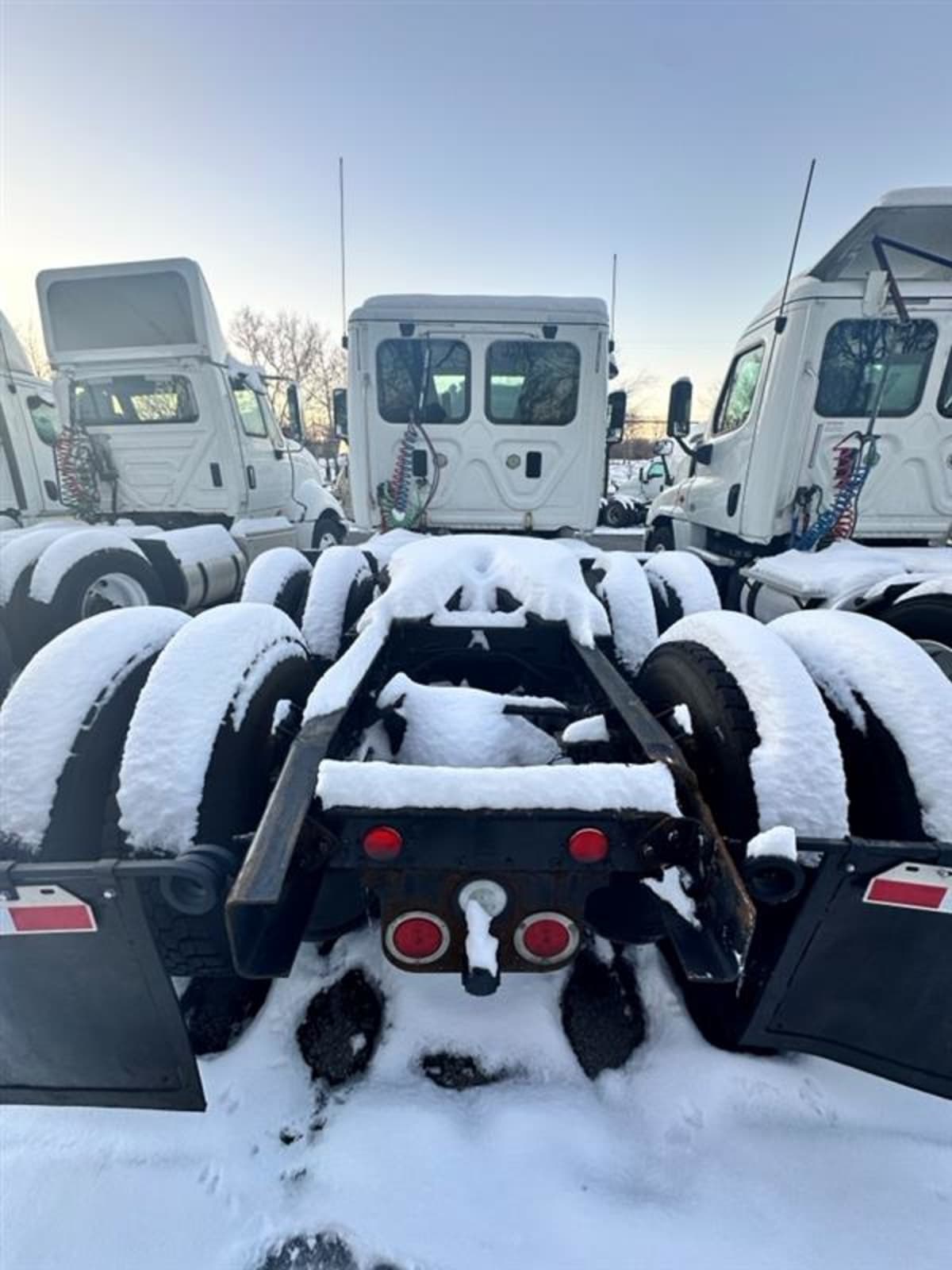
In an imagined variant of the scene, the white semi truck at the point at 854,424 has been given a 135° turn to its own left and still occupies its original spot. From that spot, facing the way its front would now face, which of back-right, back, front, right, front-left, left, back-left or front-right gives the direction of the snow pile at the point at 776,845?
front

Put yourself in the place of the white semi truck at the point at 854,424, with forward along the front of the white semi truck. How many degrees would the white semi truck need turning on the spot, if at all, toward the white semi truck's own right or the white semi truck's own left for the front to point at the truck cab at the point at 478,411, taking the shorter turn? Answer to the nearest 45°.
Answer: approximately 45° to the white semi truck's own left

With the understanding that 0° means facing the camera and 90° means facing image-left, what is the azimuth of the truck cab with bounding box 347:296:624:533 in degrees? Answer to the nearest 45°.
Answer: approximately 180°

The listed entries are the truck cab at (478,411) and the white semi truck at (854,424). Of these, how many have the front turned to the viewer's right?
0

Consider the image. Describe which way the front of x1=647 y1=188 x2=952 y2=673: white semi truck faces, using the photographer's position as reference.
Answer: facing away from the viewer and to the left of the viewer

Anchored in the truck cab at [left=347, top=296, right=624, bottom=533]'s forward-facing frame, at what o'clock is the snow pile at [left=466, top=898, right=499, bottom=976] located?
The snow pile is roughly at 6 o'clock from the truck cab.

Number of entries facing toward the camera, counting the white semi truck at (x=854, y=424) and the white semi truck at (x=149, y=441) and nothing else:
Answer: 0

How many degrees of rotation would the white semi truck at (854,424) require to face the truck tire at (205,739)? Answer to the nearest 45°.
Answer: approximately 135° to its left

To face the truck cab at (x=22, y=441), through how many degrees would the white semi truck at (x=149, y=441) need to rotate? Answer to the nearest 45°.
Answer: approximately 90° to its left

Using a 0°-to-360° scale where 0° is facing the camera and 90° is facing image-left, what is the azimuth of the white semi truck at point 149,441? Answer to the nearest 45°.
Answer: approximately 225°

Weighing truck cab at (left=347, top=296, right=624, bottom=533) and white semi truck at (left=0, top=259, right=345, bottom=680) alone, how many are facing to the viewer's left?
0

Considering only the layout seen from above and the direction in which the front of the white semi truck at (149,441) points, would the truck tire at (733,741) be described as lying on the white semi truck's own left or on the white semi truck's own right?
on the white semi truck's own right
